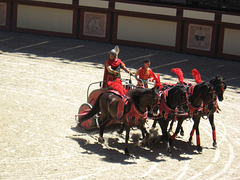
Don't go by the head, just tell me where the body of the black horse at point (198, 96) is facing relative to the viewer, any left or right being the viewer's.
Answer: facing the viewer and to the right of the viewer

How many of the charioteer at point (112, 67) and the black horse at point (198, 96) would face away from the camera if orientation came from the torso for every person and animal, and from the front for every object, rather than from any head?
0

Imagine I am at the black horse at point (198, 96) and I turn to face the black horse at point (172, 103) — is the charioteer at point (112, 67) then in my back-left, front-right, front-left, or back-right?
front-right

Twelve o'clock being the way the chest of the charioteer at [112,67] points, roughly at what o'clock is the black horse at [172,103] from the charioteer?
The black horse is roughly at 12 o'clock from the charioteer.

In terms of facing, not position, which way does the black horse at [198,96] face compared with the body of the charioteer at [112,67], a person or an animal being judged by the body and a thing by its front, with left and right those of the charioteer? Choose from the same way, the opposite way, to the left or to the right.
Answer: the same way

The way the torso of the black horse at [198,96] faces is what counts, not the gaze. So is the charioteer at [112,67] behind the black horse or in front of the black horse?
behind

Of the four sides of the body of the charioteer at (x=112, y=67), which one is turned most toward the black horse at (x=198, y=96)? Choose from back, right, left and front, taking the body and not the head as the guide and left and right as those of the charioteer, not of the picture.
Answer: front

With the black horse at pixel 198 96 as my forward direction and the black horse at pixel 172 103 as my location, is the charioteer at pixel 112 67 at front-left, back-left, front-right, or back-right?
back-left

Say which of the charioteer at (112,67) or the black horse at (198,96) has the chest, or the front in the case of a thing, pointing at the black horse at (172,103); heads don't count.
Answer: the charioteer
